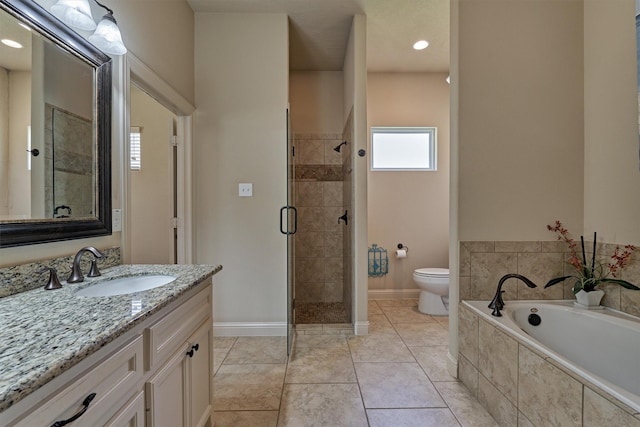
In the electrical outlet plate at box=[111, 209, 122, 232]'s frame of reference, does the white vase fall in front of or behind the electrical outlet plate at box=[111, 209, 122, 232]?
in front

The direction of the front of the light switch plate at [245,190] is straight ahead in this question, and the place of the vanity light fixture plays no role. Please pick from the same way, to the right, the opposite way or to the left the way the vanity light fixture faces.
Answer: to the left

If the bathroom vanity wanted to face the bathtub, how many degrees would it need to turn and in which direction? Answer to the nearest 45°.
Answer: approximately 45° to its left

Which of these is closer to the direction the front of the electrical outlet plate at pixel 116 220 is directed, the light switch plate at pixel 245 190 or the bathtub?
the bathtub
